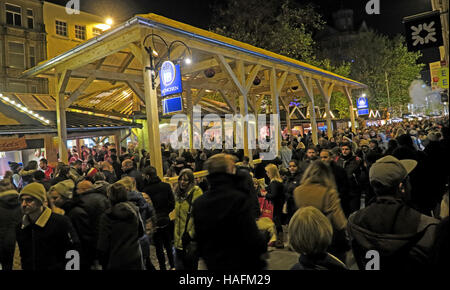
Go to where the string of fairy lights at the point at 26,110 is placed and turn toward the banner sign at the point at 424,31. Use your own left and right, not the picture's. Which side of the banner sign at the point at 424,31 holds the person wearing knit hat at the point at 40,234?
right

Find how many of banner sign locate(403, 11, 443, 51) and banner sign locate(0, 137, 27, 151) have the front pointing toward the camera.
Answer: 2

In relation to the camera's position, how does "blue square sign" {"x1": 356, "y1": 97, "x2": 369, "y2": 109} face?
facing the viewer

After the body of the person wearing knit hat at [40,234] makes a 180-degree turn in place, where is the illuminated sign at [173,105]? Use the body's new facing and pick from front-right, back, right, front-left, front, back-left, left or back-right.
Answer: front

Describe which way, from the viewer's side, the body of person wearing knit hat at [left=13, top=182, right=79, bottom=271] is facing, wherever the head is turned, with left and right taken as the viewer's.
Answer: facing the viewer and to the left of the viewer

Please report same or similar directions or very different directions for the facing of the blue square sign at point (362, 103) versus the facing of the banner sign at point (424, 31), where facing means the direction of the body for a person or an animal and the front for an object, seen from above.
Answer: same or similar directions

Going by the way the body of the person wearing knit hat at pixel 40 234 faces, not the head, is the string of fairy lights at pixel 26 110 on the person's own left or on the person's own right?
on the person's own right

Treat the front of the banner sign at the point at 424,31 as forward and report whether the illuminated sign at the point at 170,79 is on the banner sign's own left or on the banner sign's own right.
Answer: on the banner sign's own right

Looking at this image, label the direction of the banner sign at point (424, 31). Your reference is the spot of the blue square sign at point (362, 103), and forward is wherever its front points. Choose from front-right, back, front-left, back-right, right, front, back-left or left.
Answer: front

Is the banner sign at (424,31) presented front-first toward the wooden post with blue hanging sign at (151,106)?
no

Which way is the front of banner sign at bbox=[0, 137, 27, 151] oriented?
toward the camera
